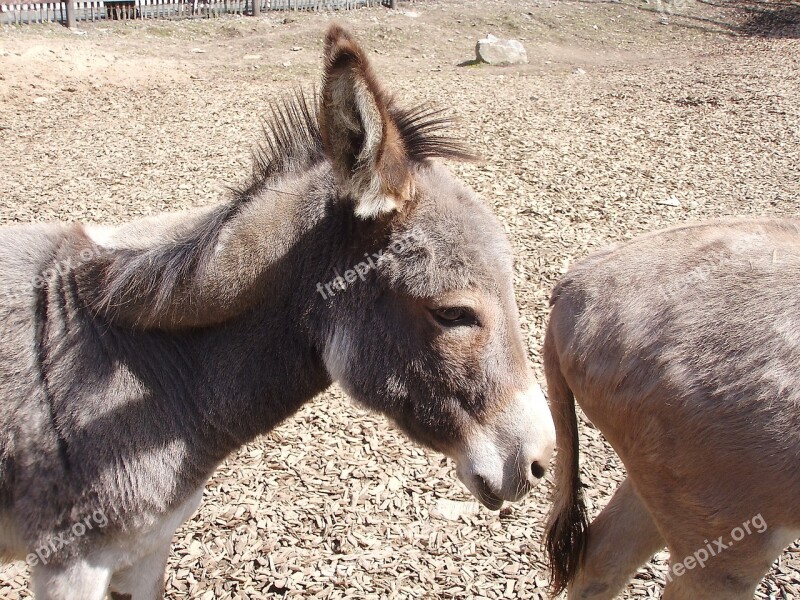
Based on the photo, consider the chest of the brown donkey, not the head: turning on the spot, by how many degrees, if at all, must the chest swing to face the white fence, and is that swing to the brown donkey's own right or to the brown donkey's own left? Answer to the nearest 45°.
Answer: approximately 135° to the brown donkey's own left

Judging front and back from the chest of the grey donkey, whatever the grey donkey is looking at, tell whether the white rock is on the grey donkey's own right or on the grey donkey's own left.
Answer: on the grey donkey's own left

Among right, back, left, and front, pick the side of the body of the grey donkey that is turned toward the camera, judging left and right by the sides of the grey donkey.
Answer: right

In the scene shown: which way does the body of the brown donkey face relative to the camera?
to the viewer's right

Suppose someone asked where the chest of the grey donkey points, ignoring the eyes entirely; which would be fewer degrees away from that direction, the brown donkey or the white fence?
the brown donkey

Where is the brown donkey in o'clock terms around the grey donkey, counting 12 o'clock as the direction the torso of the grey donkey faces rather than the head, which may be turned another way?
The brown donkey is roughly at 12 o'clock from the grey donkey.
